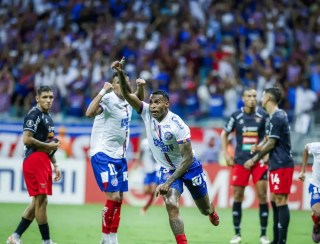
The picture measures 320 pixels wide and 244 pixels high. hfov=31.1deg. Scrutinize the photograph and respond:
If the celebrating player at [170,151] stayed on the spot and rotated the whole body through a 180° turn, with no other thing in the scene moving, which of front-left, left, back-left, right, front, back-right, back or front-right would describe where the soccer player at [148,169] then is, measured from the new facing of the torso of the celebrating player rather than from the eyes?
front-left

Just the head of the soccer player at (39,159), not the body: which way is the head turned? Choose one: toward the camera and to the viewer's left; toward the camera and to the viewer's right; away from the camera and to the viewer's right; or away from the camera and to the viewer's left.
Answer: toward the camera and to the viewer's right

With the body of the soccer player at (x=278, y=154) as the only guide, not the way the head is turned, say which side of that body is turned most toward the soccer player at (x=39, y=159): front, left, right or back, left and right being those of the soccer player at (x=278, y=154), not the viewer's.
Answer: front

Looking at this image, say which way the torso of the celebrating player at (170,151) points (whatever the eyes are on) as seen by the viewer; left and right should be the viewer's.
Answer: facing the viewer and to the left of the viewer

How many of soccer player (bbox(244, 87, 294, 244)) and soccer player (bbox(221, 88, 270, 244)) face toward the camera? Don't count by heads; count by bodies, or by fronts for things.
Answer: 1

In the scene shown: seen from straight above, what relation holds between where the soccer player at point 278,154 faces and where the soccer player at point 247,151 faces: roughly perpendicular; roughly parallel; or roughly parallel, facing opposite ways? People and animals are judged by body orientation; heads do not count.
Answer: roughly perpendicular

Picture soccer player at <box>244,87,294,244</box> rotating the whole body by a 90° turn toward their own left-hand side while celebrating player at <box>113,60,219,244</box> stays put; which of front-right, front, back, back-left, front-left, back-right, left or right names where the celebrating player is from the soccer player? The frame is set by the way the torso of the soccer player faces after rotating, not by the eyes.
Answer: front-right

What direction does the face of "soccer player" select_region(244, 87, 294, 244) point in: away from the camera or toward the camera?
away from the camera

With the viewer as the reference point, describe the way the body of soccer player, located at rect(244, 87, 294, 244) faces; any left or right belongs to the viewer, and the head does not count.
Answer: facing to the left of the viewer

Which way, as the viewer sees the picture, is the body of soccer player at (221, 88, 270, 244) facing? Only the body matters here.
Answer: toward the camera

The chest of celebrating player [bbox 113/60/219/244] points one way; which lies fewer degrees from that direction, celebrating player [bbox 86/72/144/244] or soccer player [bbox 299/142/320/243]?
the celebrating player
